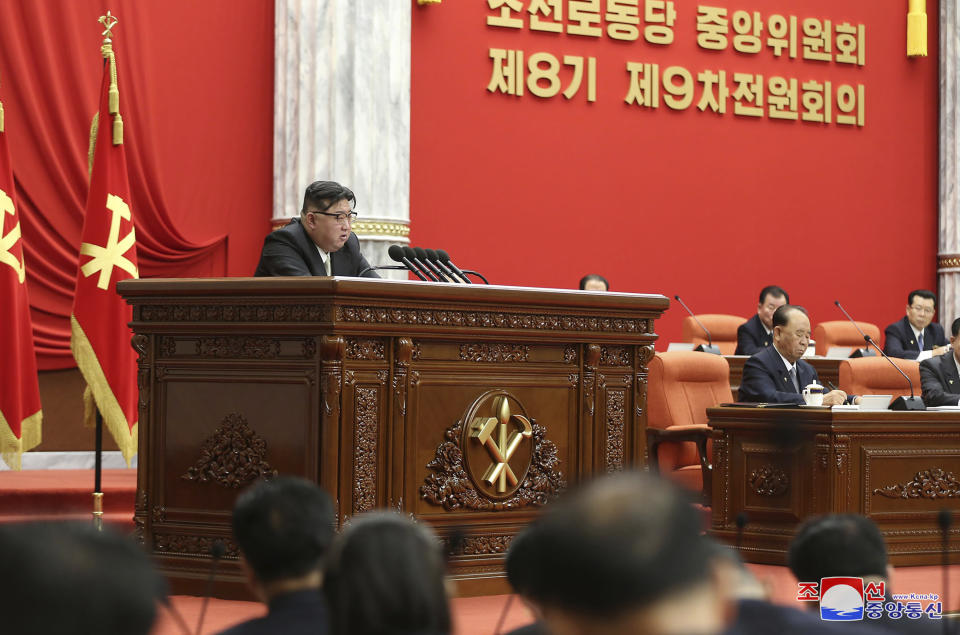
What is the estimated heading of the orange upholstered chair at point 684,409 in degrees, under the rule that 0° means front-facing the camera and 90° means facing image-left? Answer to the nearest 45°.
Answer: approximately 315°

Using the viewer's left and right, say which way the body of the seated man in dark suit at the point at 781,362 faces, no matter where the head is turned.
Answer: facing the viewer and to the right of the viewer

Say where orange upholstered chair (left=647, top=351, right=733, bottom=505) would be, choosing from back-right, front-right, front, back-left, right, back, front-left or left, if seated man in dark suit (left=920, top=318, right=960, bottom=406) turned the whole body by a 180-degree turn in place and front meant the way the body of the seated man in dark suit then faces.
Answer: left

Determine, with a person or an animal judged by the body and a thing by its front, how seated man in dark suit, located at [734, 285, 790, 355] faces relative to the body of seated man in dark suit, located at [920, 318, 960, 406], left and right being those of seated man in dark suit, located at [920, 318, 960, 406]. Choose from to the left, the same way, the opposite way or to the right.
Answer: the same way

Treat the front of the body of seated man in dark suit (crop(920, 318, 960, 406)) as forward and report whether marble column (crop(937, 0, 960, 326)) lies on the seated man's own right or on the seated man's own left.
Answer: on the seated man's own left

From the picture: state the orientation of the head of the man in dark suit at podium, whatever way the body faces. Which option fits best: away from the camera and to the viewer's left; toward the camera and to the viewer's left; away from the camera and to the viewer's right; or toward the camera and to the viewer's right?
toward the camera and to the viewer's right

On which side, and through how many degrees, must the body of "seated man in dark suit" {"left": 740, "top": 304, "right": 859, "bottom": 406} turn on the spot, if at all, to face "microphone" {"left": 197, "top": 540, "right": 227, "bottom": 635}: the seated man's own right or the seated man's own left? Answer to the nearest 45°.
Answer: approximately 45° to the seated man's own right

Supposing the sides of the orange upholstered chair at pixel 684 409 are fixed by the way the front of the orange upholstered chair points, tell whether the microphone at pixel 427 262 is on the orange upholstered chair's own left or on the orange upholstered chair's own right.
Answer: on the orange upholstered chair's own right

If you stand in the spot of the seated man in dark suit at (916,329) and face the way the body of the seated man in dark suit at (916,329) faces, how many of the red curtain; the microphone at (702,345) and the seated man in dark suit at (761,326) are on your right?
3

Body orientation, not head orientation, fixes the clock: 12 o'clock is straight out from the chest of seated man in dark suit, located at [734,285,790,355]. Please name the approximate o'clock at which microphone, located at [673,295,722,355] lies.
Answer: The microphone is roughly at 3 o'clock from the seated man in dark suit.

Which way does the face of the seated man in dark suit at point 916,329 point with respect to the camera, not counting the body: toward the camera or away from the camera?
toward the camera

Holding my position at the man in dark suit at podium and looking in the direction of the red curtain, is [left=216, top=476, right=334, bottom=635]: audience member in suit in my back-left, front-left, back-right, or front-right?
back-left

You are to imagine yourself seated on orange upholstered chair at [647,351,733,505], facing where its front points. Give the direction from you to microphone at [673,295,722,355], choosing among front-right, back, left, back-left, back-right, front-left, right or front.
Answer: back-left

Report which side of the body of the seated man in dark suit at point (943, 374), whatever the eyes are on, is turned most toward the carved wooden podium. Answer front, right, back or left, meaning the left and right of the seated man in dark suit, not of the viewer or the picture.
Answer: right

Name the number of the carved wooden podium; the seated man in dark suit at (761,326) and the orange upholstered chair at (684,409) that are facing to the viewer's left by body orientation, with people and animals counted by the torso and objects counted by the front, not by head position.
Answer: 0

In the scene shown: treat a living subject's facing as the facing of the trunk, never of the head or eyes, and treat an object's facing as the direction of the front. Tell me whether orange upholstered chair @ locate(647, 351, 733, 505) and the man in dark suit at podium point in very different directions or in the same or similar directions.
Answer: same or similar directions
